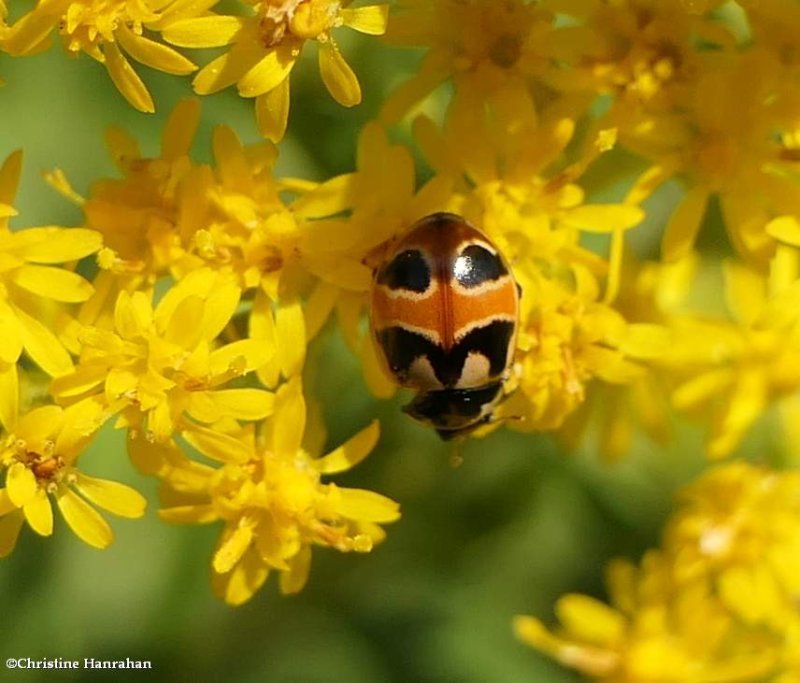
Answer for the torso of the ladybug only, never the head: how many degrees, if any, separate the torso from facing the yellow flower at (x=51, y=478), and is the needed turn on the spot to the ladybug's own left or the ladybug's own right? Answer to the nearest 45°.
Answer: approximately 90° to the ladybug's own right

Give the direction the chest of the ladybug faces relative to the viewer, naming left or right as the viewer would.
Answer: facing the viewer

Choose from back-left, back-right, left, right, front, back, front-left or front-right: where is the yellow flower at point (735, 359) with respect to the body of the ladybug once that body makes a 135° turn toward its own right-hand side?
right
